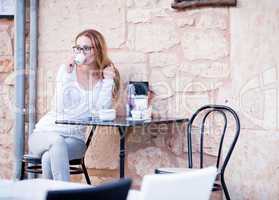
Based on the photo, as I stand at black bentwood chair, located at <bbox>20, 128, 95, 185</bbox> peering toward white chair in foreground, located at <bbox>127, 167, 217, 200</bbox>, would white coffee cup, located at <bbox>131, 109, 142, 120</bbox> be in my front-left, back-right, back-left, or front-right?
front-left

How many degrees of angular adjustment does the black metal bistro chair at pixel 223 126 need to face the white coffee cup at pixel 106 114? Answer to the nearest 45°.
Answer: approximately 45° to its right

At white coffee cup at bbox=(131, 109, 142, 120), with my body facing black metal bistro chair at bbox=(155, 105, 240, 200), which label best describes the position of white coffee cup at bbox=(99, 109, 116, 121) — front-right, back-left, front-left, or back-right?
back-right

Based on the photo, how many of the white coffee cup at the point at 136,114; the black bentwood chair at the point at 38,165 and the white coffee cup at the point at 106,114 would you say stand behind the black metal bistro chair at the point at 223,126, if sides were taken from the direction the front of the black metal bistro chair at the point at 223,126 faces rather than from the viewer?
0

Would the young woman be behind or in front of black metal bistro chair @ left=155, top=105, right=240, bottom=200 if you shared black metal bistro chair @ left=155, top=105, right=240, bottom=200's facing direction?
in front

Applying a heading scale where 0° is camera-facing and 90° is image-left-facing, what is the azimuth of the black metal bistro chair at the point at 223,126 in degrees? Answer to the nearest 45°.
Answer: approximately 45°

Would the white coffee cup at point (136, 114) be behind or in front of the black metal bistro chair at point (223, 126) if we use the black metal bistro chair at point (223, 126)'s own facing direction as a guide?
in front
